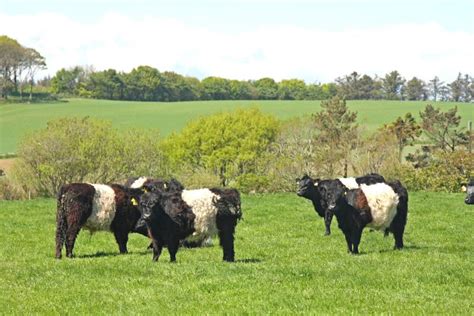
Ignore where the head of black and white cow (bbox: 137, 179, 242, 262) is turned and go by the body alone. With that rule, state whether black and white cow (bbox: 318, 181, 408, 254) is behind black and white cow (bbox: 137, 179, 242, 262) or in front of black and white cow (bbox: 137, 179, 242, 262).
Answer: behind

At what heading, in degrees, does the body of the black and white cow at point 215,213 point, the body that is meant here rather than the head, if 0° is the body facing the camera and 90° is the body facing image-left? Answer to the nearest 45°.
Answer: approximately 90°

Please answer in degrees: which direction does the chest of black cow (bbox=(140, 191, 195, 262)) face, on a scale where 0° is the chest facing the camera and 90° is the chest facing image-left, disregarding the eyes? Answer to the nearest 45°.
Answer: approximately 45°

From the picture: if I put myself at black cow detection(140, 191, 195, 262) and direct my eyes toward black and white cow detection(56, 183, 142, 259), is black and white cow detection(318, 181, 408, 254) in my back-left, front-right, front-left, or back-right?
back-right

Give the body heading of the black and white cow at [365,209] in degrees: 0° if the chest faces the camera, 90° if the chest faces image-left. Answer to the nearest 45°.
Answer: approximately 45°

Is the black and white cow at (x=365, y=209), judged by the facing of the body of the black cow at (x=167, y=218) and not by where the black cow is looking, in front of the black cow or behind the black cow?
behind
